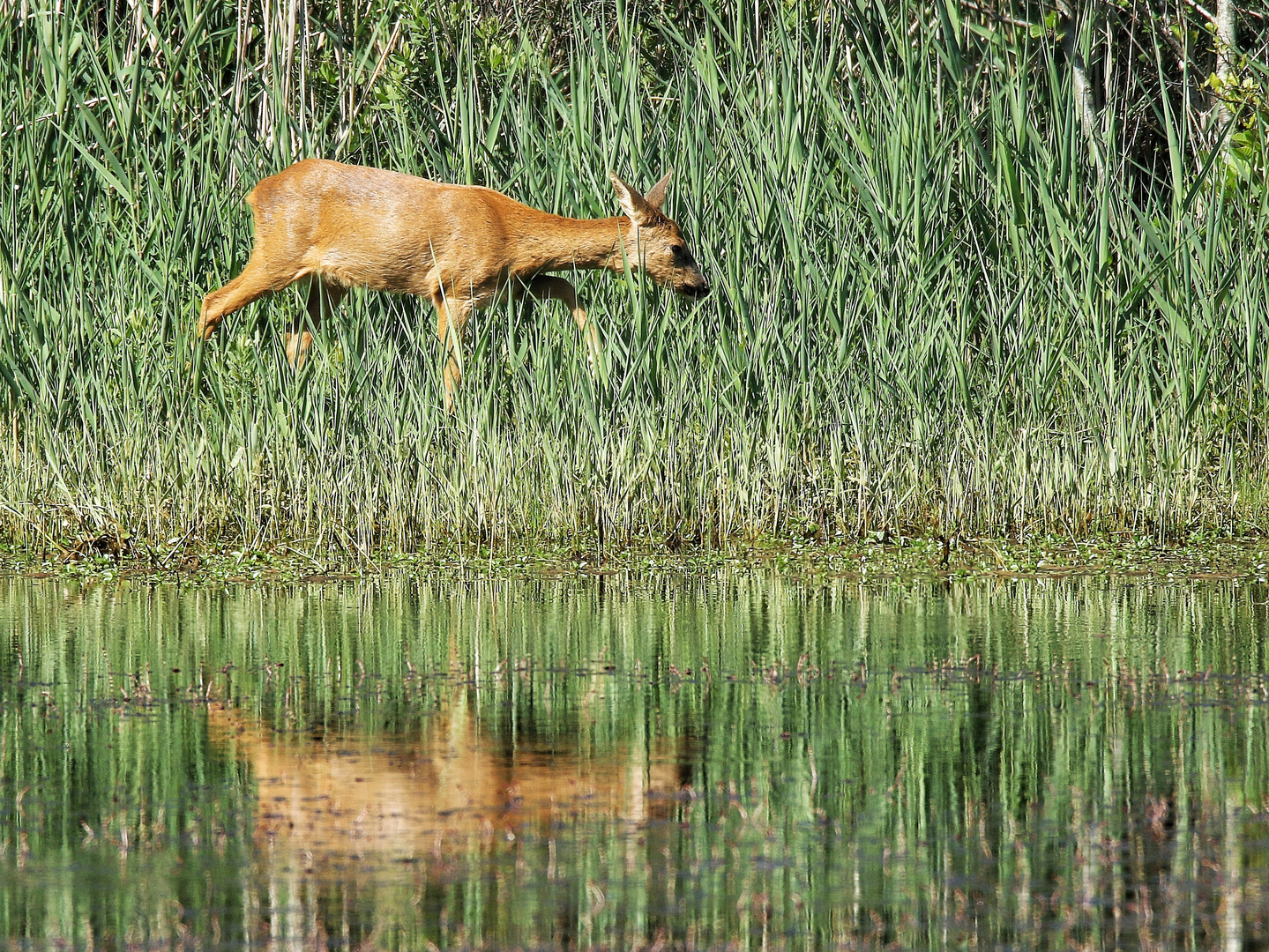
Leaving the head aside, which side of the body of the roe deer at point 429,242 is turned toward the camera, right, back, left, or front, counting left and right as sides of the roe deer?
right

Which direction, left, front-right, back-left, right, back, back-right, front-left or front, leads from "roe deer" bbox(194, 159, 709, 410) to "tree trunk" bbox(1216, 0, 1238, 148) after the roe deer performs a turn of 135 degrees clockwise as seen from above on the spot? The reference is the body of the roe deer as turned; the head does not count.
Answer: back-left
